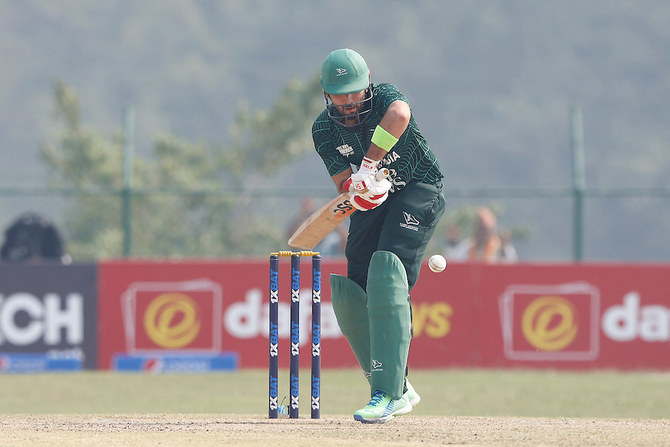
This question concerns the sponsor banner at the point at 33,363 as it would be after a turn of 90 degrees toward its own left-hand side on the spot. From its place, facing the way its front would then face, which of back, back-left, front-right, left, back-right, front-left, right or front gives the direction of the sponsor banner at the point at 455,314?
front

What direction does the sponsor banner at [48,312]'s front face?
toward the camera

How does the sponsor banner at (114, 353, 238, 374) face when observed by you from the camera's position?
facing the viewer

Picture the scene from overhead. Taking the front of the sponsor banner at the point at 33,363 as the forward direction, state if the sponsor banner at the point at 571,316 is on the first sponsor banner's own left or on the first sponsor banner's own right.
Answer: on the first sponsor banner's own left

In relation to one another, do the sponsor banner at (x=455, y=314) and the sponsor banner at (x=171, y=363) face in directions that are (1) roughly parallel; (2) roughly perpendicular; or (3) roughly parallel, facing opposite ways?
roughly parallel

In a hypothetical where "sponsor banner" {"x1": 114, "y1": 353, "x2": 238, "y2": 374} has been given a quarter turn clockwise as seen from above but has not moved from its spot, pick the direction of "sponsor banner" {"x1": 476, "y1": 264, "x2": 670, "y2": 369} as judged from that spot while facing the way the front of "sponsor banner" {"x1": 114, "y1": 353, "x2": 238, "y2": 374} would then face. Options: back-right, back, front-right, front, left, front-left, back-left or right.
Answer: back

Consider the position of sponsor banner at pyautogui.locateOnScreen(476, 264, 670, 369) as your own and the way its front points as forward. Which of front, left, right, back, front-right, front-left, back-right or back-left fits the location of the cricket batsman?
front

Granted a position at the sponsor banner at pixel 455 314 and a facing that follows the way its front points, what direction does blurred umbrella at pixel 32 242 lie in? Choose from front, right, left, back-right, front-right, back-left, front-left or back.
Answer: right

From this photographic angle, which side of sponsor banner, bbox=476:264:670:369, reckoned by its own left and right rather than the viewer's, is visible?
front
